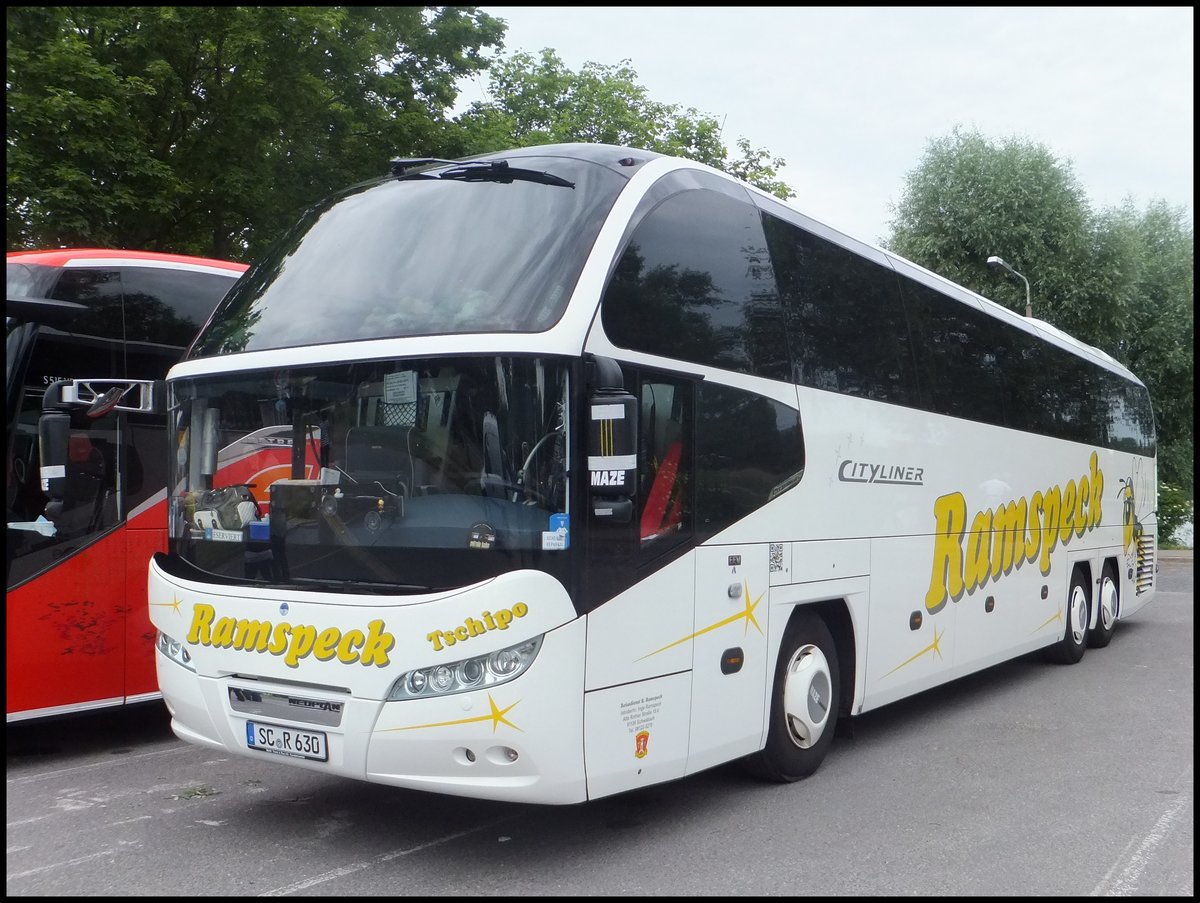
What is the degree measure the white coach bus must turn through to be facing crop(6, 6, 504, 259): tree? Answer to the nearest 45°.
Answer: approximately 90° to its right

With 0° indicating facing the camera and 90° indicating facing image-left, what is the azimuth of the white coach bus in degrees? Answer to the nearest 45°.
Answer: approximately 45°

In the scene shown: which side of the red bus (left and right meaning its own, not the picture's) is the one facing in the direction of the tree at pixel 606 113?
back

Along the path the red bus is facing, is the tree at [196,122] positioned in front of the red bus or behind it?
behind

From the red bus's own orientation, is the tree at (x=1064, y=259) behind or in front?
behind

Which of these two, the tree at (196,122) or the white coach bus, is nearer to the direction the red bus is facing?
the white coach bus

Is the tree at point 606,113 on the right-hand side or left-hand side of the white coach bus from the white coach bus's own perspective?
on its right

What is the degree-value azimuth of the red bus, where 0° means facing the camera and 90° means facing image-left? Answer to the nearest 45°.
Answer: approximately 45°
